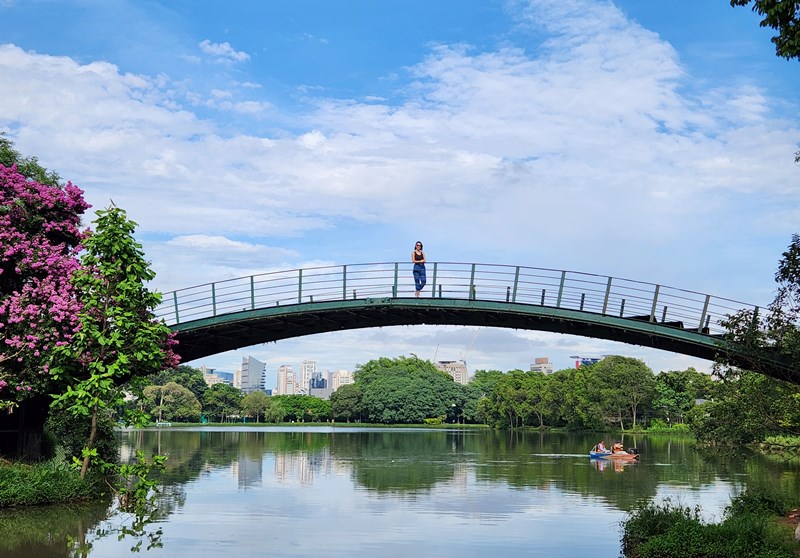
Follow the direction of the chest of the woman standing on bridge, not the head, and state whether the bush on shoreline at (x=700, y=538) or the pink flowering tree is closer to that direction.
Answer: the bush on shoreline

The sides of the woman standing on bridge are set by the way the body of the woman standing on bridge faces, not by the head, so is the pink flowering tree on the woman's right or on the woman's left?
on the woman's right

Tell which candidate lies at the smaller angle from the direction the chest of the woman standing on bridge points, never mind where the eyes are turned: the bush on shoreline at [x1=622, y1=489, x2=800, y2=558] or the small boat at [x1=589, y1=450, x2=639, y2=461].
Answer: the bush on shoreline

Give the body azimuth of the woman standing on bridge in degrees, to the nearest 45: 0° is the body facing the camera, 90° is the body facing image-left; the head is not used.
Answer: approximately 0°

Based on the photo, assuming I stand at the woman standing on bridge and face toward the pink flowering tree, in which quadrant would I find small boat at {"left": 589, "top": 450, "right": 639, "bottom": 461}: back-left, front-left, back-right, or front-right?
back-right

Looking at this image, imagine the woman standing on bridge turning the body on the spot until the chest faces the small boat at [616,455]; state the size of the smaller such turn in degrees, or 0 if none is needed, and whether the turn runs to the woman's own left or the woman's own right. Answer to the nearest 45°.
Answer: approximately 135° to the woman's own left
